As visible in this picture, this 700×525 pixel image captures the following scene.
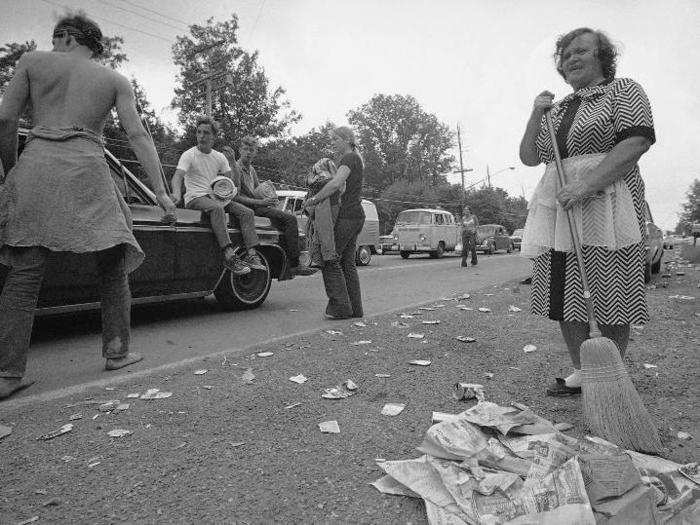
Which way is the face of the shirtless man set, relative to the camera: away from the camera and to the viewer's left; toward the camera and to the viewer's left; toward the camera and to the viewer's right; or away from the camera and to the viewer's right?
away from the camera and to the viewer's left

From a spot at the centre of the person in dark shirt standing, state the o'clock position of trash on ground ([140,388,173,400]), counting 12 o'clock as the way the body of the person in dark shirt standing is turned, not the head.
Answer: The trash on ground is roughly at 10 o'clock from the person in dark shirt standing.

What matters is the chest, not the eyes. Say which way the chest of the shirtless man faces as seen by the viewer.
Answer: away from the camera

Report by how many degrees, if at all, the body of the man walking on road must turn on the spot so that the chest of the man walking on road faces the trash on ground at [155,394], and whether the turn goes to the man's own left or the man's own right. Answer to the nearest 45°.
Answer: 0° — they already face it

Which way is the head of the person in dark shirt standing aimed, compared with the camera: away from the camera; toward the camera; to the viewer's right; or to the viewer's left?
to the viewer's left

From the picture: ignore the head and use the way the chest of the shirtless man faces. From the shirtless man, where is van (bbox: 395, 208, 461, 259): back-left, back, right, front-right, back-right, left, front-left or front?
front-right

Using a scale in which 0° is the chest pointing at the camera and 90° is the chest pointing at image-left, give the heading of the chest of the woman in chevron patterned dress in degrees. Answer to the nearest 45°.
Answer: approximately 45°

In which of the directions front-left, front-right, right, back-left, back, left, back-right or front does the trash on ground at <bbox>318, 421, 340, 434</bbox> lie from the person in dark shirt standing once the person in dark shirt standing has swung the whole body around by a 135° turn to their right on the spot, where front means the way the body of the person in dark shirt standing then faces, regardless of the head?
back-right

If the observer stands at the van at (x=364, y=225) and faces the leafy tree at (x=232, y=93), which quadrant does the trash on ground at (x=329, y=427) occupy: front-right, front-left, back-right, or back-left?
back-left

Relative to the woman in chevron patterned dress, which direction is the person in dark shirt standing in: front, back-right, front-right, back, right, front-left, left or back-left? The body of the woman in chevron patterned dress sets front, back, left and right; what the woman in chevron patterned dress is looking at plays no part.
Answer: right

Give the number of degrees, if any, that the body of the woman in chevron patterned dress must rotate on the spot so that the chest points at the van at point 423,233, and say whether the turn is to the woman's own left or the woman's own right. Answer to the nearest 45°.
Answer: approximately 135° to the woman's own right
